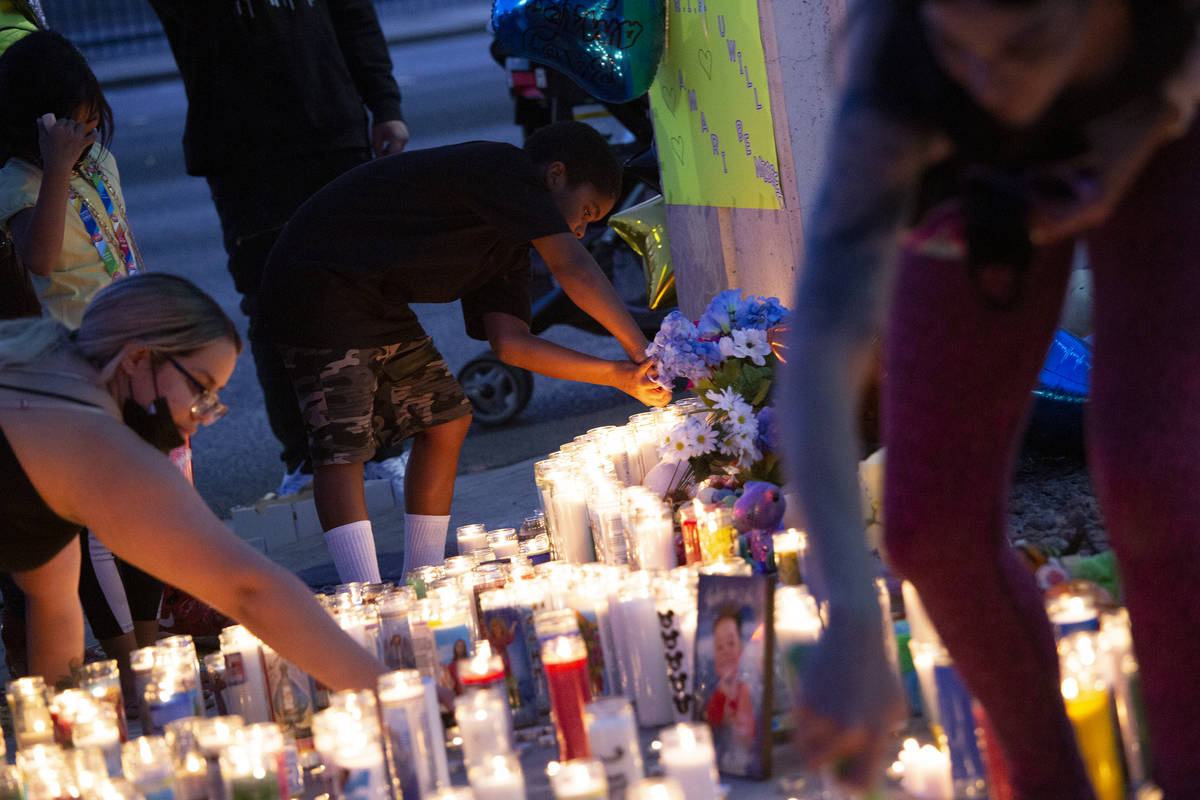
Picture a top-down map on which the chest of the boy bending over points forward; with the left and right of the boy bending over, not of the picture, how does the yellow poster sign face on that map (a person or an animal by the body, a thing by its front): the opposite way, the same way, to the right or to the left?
to the right

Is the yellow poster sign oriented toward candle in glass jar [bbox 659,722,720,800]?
yes

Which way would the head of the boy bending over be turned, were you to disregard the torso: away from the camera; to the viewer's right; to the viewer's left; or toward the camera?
to the viewer's right

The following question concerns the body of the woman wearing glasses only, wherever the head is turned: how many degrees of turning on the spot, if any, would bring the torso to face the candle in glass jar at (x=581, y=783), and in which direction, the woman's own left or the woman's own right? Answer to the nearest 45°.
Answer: approximately 45° to the woman's own right

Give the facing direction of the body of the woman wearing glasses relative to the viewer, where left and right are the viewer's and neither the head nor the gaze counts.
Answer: facing to the right of the viewer

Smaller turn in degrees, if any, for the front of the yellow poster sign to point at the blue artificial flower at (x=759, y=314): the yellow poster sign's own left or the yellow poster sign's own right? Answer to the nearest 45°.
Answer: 0° — it already faces it

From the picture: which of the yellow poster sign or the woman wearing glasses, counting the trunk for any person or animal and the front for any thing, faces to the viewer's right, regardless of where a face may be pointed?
the woman wearing glasses

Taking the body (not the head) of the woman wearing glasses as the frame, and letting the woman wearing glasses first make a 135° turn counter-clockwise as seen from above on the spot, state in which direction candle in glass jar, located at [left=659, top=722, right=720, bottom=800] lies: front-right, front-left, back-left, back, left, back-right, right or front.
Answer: back

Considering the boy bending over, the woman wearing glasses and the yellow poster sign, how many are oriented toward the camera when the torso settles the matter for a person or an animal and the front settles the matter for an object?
1

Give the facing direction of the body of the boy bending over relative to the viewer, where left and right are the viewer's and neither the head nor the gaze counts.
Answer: facing to the right of the viewer

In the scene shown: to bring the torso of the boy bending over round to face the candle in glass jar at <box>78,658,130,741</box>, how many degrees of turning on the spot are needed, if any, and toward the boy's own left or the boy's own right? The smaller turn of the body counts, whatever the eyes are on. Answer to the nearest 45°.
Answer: approximately 135° to the boy's own right

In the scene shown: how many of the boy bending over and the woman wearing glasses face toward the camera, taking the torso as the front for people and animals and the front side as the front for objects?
0

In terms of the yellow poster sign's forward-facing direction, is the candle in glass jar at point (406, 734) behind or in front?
in front

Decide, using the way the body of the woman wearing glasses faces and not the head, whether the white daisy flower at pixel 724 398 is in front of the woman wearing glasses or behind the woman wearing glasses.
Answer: in front
